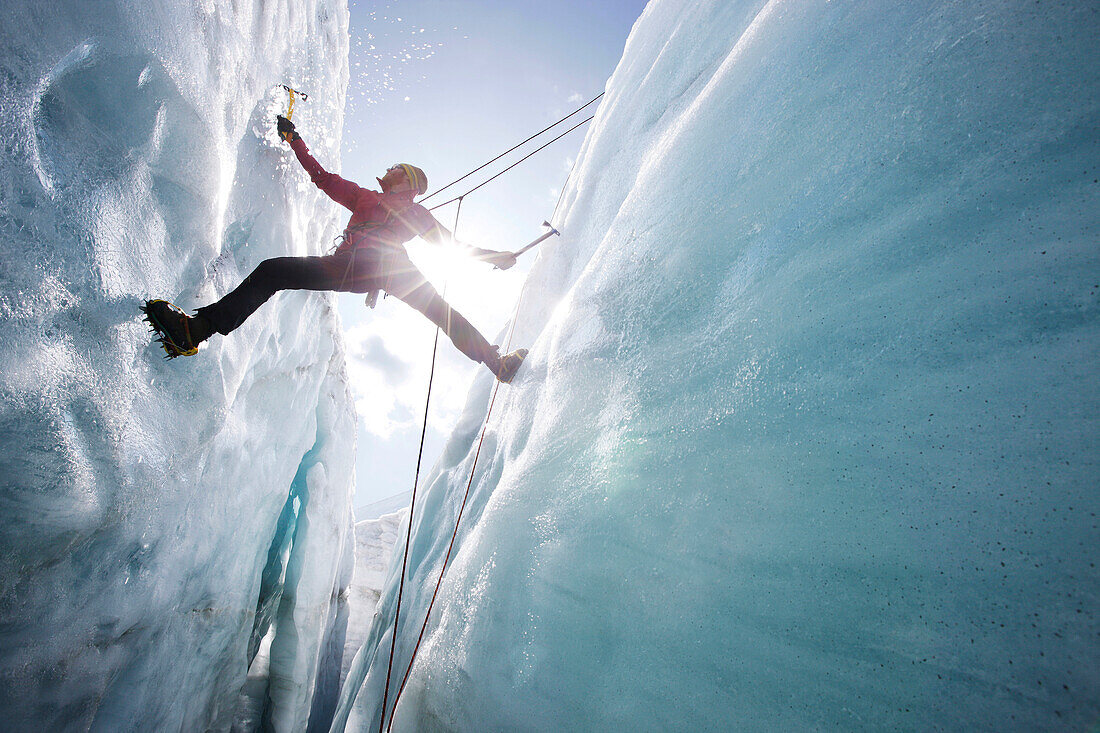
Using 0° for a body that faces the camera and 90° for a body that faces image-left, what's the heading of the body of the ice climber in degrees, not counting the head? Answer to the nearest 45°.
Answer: approximately 45°
